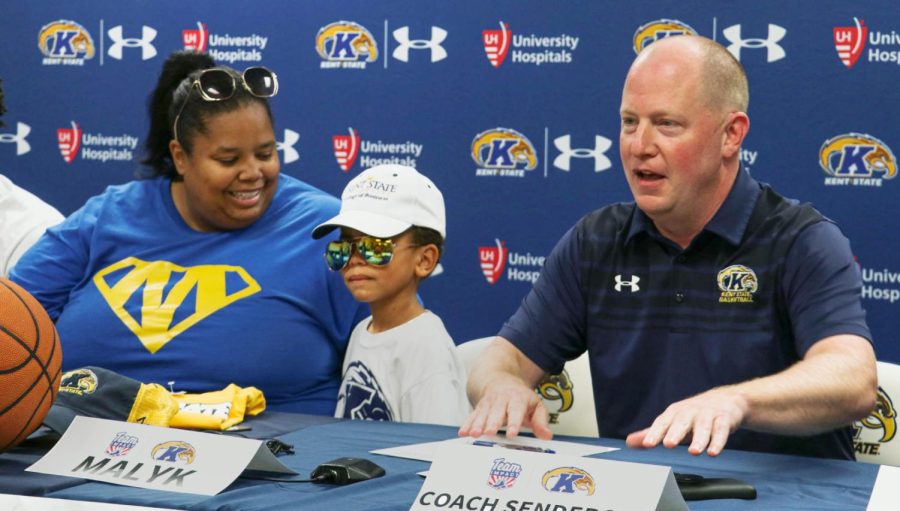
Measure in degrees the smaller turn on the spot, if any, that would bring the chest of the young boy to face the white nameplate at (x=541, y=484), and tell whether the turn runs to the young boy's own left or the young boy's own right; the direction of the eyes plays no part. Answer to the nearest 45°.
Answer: approximately 45° to the young boy's own left

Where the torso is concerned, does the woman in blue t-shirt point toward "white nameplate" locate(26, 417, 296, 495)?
yes

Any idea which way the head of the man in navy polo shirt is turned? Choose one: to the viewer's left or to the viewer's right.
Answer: to the viewer's left

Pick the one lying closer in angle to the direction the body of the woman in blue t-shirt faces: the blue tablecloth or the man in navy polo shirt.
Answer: the blue tablecloth

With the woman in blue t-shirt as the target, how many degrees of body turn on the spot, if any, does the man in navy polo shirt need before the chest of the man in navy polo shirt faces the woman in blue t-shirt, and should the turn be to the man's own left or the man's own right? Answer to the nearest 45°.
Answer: approximately 45° to the man's own right

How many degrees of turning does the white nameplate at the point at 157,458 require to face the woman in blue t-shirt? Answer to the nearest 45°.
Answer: approximately 135° to its right

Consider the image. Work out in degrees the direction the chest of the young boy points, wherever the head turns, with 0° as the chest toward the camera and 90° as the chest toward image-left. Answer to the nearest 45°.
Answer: approximately 45°
